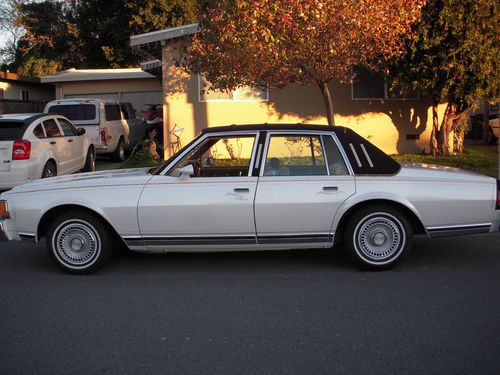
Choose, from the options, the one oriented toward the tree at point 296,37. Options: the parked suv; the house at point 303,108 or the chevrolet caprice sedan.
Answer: the house

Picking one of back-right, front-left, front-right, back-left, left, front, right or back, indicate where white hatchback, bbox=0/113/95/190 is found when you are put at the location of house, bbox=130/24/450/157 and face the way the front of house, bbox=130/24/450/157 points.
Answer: front-right

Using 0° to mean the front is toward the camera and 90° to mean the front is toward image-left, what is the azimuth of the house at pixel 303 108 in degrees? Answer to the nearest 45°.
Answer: approximately 0°

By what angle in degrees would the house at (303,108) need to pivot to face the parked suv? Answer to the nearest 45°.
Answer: approximately 90° to its right

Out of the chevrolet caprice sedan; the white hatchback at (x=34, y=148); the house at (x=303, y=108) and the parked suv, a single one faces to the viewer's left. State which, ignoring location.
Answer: the chevrolet caprice sedan

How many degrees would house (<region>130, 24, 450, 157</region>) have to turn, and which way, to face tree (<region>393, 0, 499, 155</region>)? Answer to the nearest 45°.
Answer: approximately 45° to its left

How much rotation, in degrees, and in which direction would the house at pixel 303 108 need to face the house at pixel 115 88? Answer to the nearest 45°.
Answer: approximately 135° to its right

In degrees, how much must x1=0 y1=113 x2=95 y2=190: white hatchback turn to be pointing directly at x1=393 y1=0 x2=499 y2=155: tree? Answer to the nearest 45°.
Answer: approximately 45° to its right

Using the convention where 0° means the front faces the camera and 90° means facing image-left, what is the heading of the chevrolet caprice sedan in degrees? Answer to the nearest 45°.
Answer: approximately 90°
